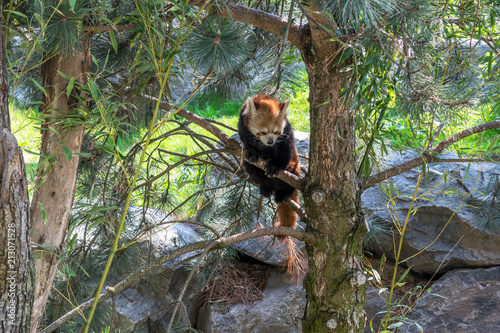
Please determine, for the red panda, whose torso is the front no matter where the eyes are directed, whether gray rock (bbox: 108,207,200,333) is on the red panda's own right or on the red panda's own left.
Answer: on the red panda's own right

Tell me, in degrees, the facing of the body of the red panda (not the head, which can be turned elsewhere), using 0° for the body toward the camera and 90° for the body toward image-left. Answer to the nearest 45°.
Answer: approximately 0°

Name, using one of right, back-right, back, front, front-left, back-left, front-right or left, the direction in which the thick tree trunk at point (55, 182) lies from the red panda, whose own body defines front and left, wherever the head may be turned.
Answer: front-right

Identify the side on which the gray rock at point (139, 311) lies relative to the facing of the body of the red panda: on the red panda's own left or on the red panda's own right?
on the red panda's own right
